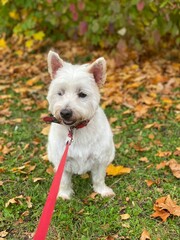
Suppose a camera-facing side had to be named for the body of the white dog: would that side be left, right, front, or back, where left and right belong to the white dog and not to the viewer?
front

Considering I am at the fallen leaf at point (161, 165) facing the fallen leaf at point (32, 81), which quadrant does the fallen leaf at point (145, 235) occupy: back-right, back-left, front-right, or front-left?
back-left

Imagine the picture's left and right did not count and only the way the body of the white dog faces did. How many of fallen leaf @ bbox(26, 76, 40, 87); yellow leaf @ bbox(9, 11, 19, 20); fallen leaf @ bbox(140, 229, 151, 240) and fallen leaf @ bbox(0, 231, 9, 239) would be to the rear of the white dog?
2

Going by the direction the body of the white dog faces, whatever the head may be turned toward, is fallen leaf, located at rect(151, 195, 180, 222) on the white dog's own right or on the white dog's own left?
on the white dog's own left

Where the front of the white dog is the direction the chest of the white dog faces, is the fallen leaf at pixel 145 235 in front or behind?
in front

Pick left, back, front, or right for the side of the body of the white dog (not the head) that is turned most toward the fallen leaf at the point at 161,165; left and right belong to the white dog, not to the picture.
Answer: left

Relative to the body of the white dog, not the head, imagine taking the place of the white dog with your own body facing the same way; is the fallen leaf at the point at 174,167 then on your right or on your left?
on your left

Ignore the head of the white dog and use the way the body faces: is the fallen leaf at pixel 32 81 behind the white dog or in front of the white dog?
behind

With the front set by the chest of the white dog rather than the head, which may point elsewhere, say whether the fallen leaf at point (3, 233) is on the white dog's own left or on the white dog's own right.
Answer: on the white dog's own right

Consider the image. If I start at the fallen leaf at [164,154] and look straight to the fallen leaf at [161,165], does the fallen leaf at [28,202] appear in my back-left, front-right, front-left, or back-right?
front-right

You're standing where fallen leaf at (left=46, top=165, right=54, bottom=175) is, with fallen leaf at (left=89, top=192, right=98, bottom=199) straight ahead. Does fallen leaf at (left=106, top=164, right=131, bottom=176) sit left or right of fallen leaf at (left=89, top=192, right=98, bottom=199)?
left
